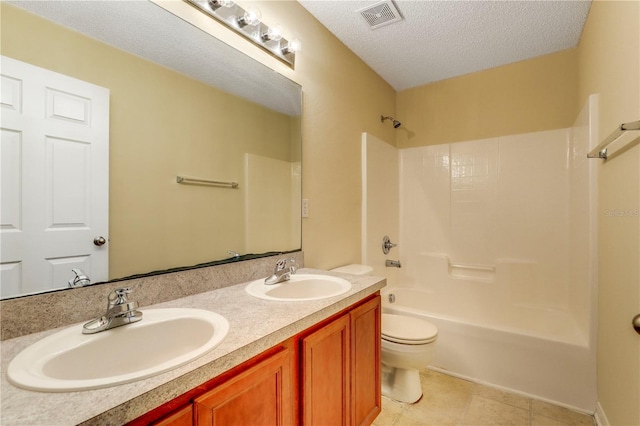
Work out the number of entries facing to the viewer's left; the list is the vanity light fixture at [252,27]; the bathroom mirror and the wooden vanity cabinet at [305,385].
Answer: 0

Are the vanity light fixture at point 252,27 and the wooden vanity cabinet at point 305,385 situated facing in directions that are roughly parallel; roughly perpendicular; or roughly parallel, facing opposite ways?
roughly parallel

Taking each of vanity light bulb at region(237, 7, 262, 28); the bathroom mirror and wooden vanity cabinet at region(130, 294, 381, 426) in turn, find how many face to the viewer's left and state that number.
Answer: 0

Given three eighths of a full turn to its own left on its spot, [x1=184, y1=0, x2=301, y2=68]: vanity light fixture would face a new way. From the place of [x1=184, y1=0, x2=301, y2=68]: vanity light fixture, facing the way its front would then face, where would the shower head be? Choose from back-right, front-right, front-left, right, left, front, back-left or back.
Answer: front-right

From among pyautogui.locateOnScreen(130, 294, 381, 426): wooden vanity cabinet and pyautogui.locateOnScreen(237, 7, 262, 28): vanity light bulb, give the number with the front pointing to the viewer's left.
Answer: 0

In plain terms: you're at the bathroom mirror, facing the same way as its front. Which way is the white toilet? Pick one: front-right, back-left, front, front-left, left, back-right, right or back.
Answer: front-left

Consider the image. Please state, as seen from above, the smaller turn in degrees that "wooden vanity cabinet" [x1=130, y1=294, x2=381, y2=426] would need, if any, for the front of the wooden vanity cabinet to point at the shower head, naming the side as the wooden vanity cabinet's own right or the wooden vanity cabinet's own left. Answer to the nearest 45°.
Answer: approximately 90° to the wooden vanity cabinet's own left

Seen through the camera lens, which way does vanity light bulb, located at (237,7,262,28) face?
facing the viewer and to the right of the viewer
